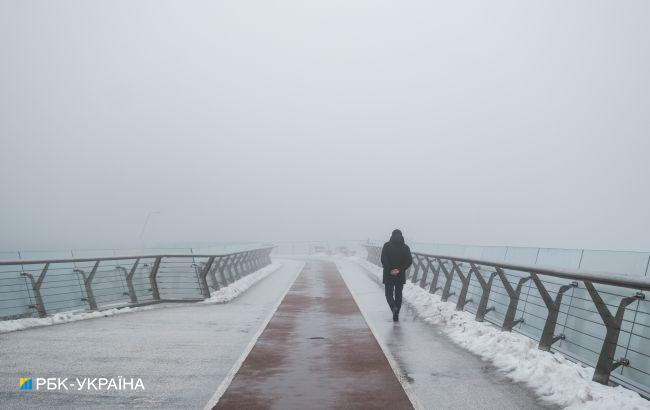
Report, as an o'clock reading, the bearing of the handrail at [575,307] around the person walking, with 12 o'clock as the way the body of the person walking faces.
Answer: The handrail is roughly at 5 o'clock from the person walking.

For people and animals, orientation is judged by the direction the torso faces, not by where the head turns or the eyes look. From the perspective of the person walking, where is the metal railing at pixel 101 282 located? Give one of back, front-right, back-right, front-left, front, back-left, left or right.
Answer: left

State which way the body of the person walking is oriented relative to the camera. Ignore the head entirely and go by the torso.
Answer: away from the camera
